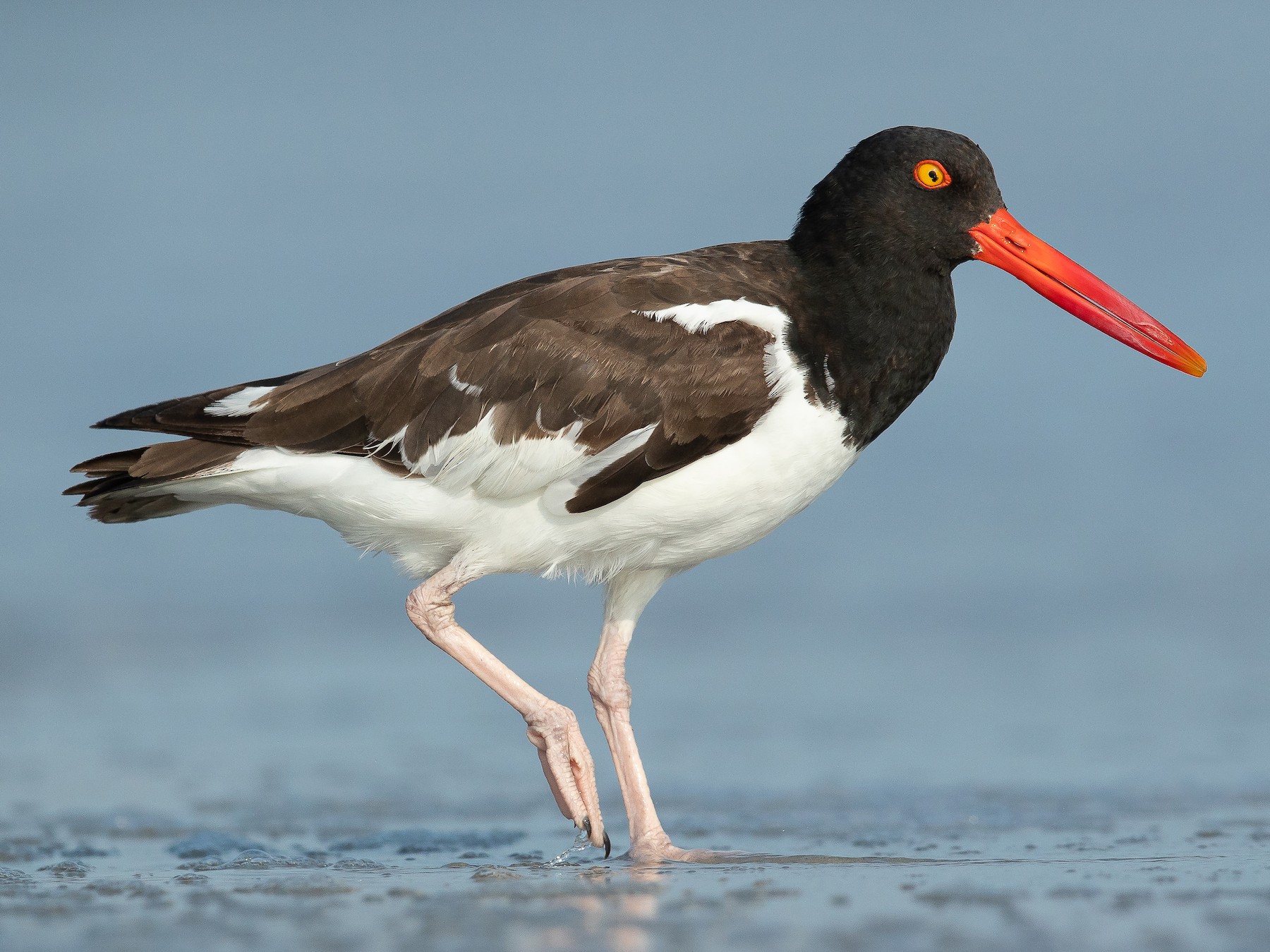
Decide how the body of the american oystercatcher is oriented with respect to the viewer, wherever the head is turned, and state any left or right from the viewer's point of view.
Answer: facing to the right of the viewer
